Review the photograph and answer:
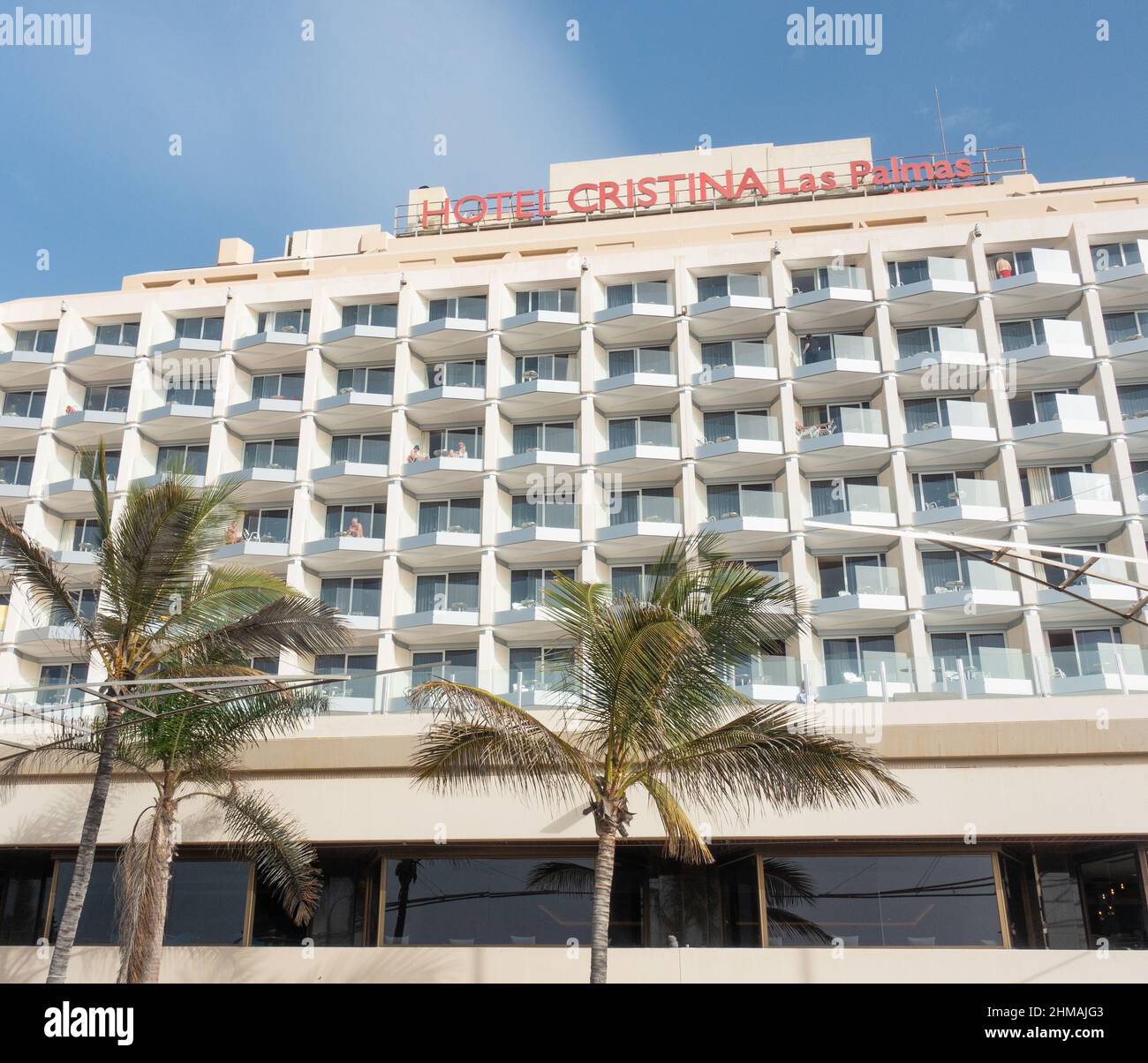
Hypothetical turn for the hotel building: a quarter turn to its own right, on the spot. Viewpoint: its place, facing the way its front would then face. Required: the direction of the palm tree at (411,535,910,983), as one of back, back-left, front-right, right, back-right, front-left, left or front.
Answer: left

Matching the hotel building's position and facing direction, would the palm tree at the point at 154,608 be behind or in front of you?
in front

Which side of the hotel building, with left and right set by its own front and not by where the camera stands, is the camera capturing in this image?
front
